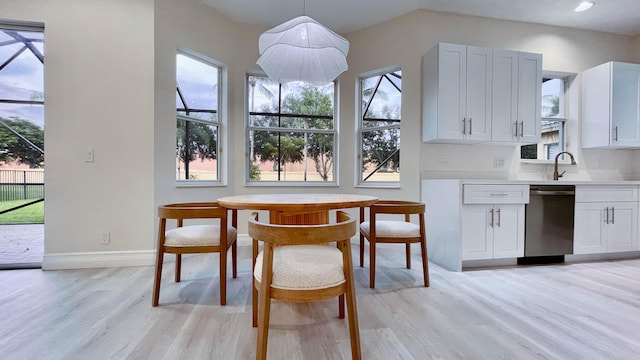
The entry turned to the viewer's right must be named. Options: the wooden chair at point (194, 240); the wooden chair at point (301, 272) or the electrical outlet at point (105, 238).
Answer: the wooden chair at point (194, 240)

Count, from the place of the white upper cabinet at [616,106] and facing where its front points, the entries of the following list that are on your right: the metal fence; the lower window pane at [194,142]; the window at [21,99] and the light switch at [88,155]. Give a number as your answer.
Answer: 4

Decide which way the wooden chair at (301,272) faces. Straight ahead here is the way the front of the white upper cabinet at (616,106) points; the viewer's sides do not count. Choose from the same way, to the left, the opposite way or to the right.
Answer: the opposite way

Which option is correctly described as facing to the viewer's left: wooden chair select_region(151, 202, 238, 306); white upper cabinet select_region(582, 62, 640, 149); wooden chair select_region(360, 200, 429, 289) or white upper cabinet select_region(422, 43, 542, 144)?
wooden chair select_region(360, 200, 429, 289)

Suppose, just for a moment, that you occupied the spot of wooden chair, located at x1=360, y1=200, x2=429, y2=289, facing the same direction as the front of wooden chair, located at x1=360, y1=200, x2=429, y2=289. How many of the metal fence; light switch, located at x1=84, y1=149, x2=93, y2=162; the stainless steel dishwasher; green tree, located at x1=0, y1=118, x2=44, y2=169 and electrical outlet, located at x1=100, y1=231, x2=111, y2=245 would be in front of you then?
4

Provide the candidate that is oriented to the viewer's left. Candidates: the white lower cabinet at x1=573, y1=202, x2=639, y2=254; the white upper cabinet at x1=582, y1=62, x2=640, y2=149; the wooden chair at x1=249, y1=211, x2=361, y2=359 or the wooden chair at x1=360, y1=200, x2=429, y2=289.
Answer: the wooden chair at x1=360, y1=200, x2=429, y2=289

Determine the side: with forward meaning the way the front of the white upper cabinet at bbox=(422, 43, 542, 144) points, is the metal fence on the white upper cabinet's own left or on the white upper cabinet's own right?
on the white upper cabinet's own right

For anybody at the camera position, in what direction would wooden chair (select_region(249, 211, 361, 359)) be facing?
facing away from the viewer

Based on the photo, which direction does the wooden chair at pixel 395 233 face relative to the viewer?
to the viewer's left

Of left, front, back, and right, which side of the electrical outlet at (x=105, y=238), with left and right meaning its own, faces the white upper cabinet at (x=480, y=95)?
left
